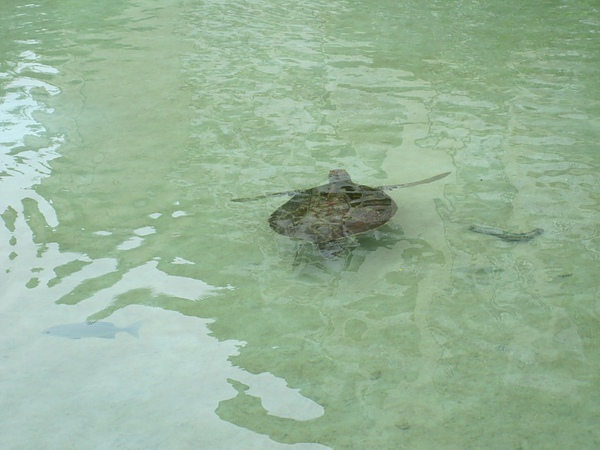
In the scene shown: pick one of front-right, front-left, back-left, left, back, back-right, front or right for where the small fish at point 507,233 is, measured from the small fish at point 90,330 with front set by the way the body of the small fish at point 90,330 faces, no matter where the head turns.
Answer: back

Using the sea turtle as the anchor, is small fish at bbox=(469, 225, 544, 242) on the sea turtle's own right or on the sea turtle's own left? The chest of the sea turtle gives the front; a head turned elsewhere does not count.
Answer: on the sea turtle's own right

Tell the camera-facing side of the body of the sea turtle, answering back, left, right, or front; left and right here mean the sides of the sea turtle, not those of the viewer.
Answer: back

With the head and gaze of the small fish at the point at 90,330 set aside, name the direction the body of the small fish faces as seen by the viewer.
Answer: to the viewer's left
